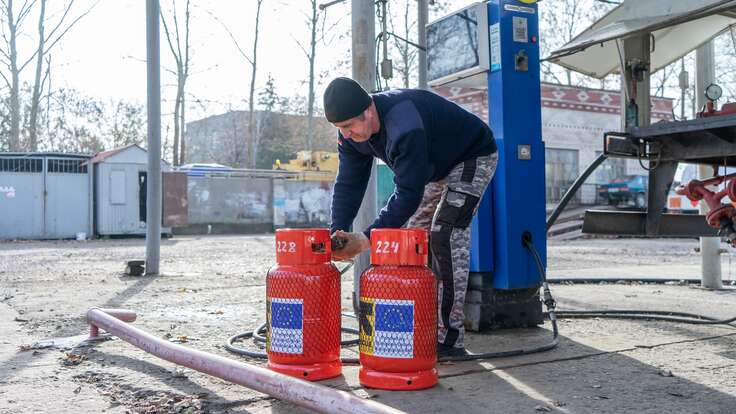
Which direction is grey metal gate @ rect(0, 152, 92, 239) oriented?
toward the camera

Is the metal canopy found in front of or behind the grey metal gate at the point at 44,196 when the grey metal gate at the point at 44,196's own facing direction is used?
in front

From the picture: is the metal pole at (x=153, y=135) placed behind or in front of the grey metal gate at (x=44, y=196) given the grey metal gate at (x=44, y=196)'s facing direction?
in front

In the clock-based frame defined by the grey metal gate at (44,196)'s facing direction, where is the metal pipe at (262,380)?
The metal pipe is roughly at 12 o'clock from the grey metal gate.

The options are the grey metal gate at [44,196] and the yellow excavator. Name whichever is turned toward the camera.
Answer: the grey metal gate

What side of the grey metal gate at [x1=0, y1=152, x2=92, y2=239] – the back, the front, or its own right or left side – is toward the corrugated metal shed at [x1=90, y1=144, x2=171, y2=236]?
left
